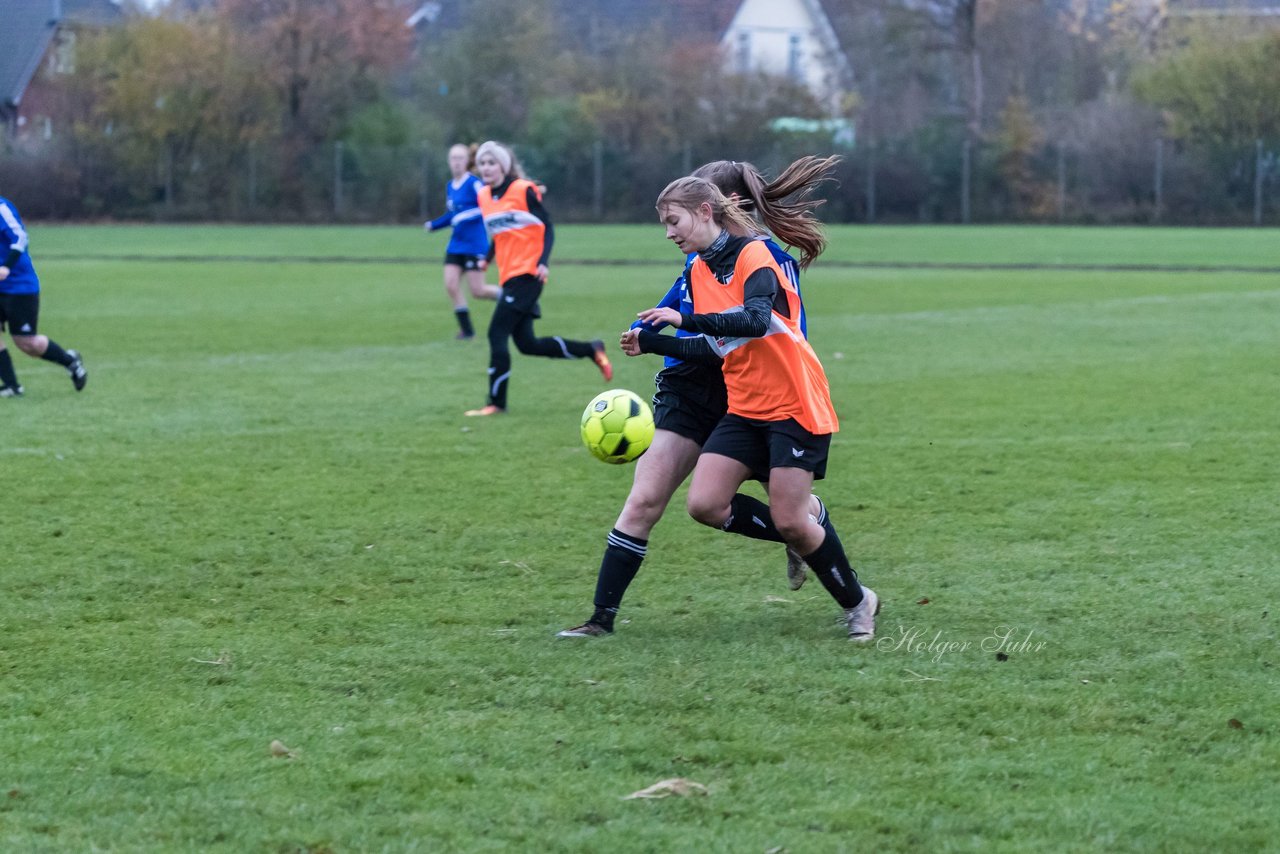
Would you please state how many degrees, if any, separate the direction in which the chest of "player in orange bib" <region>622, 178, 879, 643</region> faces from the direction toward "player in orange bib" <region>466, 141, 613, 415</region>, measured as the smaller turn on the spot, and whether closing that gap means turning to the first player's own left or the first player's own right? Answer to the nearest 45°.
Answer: approximately 135° to the first player's own right

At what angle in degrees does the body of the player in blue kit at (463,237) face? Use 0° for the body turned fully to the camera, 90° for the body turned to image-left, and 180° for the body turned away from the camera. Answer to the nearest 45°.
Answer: approximately 45°

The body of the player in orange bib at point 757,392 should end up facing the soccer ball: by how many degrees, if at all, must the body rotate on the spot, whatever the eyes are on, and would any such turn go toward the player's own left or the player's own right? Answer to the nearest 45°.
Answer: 0° — they already face it

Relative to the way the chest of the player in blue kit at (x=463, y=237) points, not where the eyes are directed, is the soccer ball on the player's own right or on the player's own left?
on the player's own left

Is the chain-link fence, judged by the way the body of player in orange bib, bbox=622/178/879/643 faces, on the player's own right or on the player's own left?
on the player's own right

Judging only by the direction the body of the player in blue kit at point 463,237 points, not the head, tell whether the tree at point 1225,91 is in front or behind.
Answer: behind

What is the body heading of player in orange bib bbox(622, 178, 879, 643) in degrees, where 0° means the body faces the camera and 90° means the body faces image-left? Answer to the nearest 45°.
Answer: approximately 45°

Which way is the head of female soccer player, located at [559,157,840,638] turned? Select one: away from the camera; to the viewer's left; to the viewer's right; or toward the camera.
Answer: to the viewer's left

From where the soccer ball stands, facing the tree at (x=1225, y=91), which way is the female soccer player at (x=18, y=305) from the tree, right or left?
left
